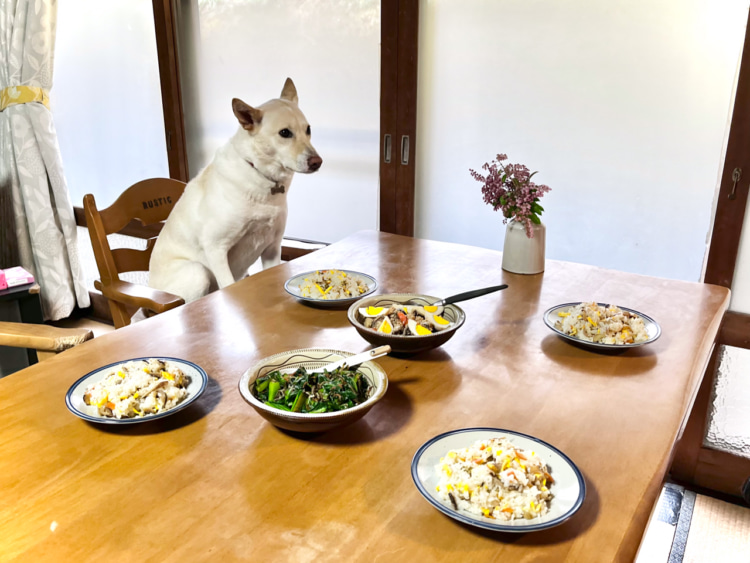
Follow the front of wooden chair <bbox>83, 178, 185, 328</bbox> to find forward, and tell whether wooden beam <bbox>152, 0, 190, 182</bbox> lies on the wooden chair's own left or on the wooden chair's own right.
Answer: on the wooden chair's own left

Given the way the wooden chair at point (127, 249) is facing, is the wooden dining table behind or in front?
in front

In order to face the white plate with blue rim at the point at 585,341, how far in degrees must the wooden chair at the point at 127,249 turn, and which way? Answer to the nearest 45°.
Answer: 0° — it already faces it

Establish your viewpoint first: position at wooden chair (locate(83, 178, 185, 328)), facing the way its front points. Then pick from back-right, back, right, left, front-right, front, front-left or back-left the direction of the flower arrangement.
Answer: front

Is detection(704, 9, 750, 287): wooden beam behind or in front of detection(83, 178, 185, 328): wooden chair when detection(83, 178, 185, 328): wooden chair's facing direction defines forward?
in front

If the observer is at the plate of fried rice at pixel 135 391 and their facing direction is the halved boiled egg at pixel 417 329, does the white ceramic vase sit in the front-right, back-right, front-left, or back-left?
front-left

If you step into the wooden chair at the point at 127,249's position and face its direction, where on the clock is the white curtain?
The white curtain is roughly at 7 o'clock from the wooden chair.

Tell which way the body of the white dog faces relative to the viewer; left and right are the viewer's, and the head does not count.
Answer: facing the viewer and to the right of the viewer

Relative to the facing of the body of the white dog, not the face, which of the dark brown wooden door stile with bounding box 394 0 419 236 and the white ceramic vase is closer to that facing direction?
the white ceramic vase

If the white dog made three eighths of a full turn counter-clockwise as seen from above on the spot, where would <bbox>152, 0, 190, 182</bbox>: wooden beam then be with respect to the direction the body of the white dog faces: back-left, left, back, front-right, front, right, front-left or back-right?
front

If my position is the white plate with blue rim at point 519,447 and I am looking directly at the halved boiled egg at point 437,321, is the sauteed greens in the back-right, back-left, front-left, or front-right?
front-left

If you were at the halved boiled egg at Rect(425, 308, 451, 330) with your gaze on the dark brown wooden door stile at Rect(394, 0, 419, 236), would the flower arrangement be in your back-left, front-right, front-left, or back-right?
front-right

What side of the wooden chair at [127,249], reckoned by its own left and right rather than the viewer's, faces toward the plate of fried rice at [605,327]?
front

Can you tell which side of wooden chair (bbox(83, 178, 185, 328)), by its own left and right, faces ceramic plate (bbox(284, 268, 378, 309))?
front

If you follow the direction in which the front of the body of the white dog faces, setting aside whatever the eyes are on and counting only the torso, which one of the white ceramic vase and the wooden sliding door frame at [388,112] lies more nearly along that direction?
the white ceramic vase

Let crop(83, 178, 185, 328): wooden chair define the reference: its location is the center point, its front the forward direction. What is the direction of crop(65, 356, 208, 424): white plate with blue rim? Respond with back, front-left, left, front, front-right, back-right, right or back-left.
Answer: front-right
